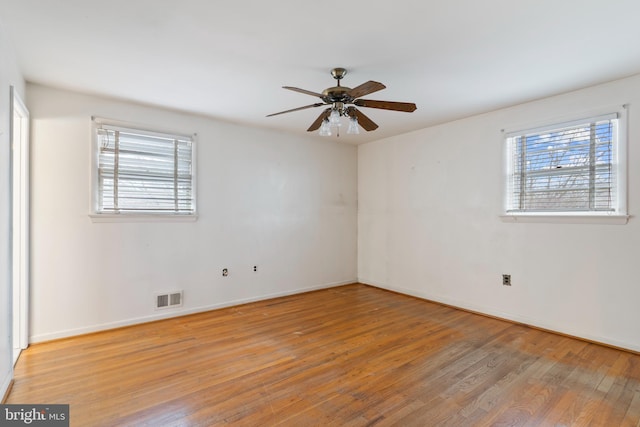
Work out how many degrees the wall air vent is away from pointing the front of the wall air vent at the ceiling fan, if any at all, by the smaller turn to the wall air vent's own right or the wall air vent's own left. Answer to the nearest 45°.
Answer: approximately 45° to the wall air vent's own left

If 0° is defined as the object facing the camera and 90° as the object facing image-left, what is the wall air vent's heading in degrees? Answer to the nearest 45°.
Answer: approximately 0°

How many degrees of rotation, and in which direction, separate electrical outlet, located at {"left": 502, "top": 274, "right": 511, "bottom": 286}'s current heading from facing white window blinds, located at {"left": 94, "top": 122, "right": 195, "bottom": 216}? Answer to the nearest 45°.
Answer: approximately 45° to its right

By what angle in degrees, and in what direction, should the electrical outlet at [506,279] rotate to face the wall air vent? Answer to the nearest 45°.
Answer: approximately 45° to its right

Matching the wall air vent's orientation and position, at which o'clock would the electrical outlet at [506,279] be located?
The electrical outlet is roughly at 10 o'clock from the wall air vent.

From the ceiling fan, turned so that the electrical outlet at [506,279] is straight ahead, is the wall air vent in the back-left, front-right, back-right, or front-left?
back-left

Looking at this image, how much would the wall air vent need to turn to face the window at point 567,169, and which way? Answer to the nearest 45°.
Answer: approximately 45° to its left
